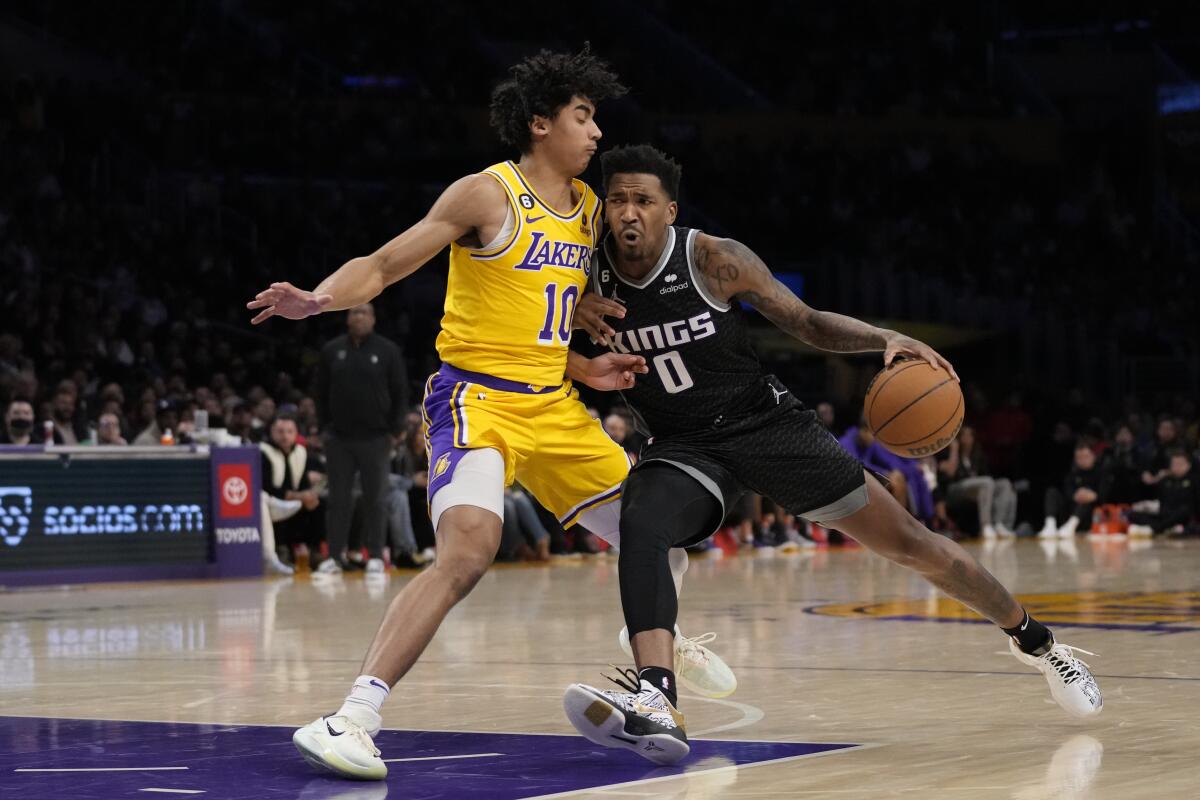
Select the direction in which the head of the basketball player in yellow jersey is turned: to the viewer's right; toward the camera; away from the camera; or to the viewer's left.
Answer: to the viewer's right

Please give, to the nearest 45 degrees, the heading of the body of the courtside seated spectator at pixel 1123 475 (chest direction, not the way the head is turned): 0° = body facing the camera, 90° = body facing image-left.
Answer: approximately 0°

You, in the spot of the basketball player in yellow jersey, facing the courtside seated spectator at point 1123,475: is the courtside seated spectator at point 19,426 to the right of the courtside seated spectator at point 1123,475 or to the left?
left

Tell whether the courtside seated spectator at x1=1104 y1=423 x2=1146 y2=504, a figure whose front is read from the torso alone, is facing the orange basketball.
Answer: yes

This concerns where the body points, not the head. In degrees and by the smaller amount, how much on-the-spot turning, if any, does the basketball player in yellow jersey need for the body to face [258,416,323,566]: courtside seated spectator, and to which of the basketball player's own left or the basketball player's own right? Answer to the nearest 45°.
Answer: approximately 135° to the basketball player's own left

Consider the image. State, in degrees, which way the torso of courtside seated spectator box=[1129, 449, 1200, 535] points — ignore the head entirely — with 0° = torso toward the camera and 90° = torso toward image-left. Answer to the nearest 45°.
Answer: approximately 45°

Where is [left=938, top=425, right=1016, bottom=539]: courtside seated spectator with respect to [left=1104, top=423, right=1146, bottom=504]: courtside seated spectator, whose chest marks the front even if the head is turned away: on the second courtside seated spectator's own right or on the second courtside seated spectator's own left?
on the second courtside seated spectator's own right

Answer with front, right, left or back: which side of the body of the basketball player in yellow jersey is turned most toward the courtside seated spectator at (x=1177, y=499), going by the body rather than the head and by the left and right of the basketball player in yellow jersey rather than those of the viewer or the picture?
left
